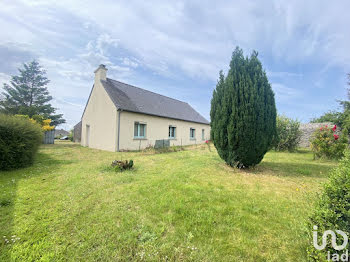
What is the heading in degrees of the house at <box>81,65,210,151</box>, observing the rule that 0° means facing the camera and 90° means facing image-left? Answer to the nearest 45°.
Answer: approximately 315°

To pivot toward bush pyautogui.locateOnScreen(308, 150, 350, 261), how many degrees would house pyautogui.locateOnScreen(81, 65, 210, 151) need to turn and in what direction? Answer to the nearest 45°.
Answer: approximately 45° to its right

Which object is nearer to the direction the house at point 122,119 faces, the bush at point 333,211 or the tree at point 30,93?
the bush

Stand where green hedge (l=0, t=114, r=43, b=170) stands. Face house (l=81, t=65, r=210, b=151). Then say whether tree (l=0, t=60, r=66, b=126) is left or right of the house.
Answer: left

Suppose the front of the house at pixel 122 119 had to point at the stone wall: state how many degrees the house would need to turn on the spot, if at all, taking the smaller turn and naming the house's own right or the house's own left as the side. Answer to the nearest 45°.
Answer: approximately 45° to the house's own left

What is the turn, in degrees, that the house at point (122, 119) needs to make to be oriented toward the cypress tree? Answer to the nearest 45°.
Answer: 0° — it already faces it

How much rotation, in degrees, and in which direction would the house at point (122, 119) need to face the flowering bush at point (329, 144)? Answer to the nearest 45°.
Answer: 0° — it already faces it
